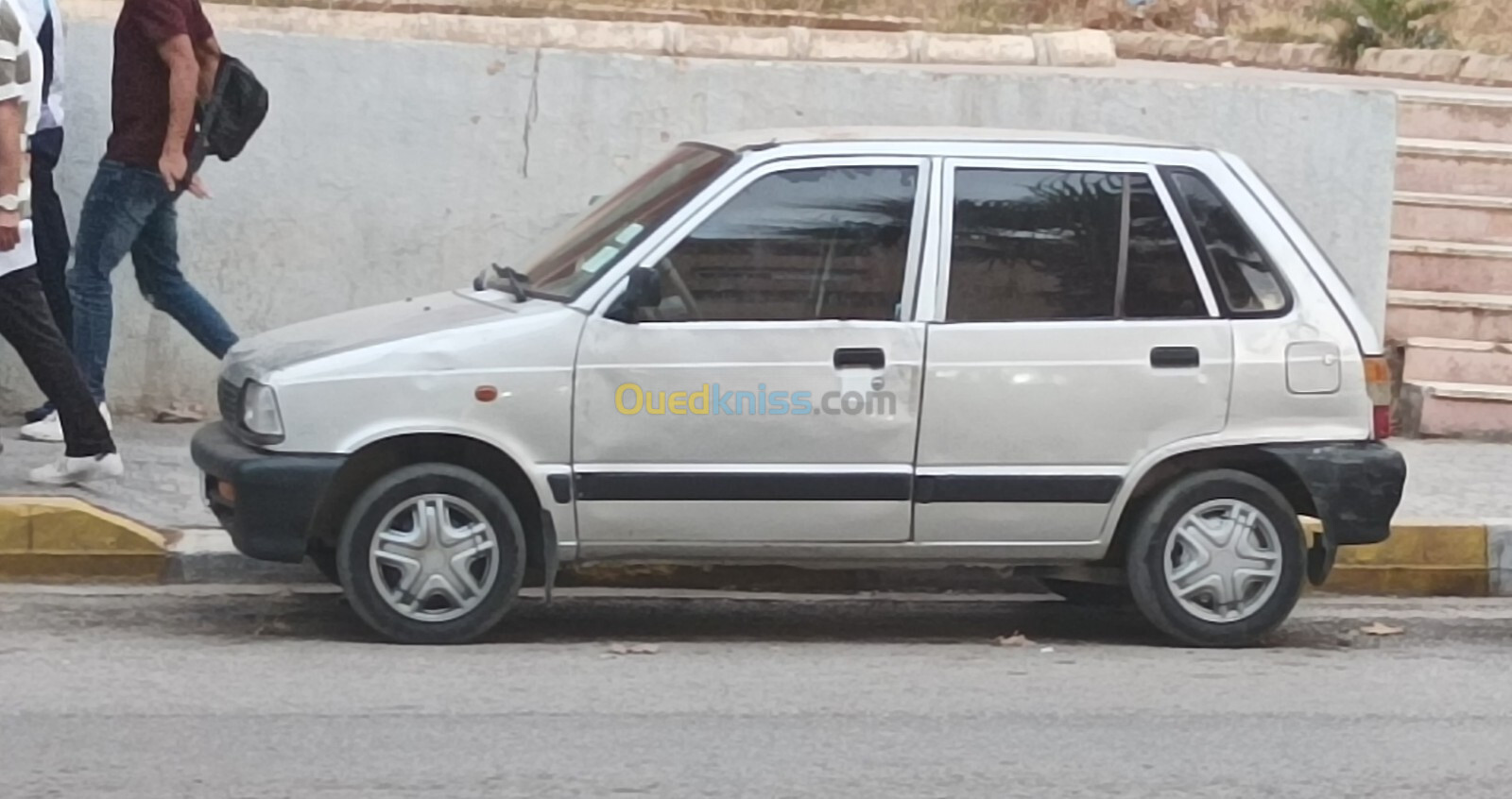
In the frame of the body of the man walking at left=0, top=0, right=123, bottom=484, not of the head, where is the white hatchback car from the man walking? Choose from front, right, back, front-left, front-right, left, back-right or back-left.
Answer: back-left

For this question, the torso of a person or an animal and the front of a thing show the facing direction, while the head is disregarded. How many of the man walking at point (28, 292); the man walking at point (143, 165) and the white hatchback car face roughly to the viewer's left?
3

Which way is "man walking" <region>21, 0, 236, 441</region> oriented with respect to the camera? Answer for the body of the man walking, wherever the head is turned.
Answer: to the viewer's left

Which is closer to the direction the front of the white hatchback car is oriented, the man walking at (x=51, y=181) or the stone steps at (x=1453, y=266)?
the man walking

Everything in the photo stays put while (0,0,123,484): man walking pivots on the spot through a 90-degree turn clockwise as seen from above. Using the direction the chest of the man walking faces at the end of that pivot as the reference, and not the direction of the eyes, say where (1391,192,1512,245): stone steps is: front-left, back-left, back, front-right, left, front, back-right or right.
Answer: right

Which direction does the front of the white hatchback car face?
to the viewer's left

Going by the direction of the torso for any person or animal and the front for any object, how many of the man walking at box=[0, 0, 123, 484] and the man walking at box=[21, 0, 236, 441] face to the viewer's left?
2

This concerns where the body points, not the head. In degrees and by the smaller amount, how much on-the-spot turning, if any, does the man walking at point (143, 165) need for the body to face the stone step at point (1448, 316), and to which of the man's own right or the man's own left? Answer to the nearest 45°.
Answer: approximately 180°

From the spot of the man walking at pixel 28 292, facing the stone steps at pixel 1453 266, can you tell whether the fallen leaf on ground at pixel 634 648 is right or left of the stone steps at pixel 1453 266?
right

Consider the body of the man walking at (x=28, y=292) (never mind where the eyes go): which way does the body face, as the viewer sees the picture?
to the viewer's left

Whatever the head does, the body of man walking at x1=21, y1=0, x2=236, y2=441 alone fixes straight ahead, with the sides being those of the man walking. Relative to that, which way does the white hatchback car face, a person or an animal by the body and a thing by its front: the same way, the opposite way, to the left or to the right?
the same way

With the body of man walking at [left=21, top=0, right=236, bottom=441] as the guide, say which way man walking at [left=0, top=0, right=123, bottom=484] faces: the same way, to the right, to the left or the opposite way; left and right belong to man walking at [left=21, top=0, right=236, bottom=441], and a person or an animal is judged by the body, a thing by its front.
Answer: the same way

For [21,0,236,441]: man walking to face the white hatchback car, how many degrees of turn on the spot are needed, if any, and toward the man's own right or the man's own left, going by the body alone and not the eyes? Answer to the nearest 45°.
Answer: approximately 135° to the man's own left
